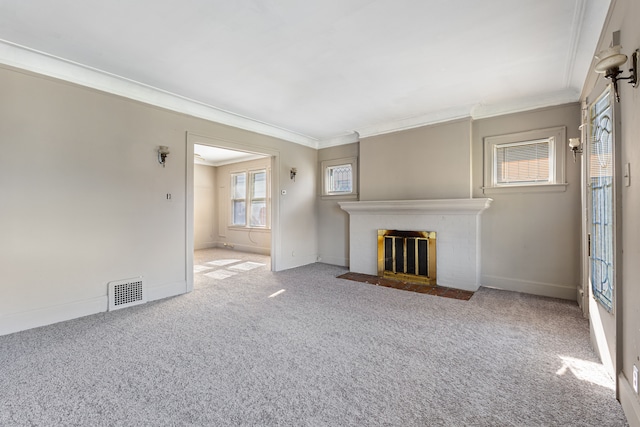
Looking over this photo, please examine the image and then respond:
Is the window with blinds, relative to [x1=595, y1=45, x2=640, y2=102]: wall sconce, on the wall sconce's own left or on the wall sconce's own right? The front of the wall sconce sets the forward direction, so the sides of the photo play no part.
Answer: on the wall sconce's own right

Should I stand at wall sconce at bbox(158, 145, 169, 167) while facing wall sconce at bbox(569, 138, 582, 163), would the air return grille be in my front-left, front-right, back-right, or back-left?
back-right

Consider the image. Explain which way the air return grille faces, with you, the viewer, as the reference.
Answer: facing the viewer and to the right of the viewer

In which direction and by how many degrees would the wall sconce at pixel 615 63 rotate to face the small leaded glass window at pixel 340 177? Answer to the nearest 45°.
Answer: approximately 45° to its right

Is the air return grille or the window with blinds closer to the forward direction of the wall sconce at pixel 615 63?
the air return grille

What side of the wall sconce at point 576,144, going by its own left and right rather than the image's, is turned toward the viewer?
left

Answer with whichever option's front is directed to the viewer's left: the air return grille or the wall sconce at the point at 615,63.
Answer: the wall sconce

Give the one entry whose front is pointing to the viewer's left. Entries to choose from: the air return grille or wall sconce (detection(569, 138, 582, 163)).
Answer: the wall sconce

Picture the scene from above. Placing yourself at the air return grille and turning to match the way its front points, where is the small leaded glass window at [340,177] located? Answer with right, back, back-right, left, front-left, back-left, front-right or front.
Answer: front-left

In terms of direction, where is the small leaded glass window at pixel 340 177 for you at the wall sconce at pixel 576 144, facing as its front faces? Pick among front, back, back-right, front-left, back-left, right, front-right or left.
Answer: front

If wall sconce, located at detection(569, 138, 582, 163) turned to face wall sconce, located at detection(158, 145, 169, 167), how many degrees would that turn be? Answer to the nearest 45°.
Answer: approximately 45° to its left

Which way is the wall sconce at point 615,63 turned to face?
to the viewer's left

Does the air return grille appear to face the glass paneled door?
yes

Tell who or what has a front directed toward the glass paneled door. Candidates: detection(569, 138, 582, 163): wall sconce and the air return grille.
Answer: the air return grille

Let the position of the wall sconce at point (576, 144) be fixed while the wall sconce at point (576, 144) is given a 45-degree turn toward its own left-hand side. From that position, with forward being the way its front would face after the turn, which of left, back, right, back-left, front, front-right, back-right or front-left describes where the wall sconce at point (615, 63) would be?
front-left
